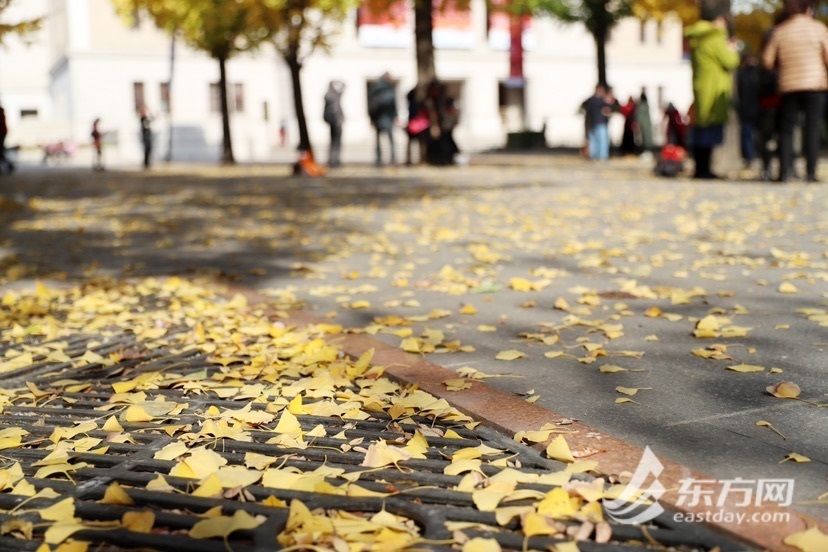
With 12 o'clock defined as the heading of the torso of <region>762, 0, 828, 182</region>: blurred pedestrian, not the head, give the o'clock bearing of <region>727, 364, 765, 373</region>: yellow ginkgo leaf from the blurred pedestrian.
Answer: The yellow ginkgo leaf is roughly at 6 o'clock from the blurred pedestrian.

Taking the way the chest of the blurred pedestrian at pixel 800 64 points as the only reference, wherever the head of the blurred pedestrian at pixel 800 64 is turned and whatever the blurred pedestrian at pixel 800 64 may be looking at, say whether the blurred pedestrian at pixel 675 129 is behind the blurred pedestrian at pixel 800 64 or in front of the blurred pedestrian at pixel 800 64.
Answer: in front

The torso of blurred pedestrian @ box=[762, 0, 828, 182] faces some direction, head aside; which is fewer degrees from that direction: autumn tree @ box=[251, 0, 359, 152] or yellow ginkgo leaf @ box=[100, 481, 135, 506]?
the autumn tree

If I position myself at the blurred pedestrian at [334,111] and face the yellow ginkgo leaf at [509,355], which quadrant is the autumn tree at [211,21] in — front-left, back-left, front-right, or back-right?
back-right

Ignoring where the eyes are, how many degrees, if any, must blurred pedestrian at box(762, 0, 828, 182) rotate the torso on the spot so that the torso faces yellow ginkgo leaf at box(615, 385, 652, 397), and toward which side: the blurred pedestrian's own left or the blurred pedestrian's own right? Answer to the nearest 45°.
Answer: approximately 180°

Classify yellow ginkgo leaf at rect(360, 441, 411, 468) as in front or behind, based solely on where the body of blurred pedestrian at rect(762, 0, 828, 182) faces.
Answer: behind

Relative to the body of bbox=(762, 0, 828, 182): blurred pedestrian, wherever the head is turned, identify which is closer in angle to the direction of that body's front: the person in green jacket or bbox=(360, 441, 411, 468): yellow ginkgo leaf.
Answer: the person in green jacket

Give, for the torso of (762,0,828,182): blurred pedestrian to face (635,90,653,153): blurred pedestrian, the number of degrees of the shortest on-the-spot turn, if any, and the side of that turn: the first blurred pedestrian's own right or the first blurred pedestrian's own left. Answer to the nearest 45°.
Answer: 0° — they already face them

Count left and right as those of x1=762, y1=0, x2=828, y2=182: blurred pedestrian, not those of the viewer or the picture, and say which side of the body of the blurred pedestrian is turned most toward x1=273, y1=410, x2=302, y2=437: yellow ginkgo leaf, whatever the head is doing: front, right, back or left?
back

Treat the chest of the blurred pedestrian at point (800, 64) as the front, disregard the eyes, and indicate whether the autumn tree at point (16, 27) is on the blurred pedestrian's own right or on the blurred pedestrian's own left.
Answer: on the blurred pedestrian's own left

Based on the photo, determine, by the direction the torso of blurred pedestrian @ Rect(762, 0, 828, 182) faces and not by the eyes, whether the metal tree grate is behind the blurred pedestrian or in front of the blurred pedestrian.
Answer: behind

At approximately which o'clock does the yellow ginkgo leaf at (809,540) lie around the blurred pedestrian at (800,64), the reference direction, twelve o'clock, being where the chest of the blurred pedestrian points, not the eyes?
The yellow ginkgo leaf is roughly at 6 o'clock from the blurred pedestrian.

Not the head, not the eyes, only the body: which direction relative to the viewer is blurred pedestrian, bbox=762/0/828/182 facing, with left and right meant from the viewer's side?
facing away from the viewer

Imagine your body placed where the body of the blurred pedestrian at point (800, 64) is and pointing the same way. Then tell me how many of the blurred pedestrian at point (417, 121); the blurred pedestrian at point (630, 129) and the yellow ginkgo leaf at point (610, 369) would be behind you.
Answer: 1

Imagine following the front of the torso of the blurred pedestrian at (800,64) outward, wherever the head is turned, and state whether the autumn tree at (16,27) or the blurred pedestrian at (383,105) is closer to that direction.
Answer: the blurred pedestrian
